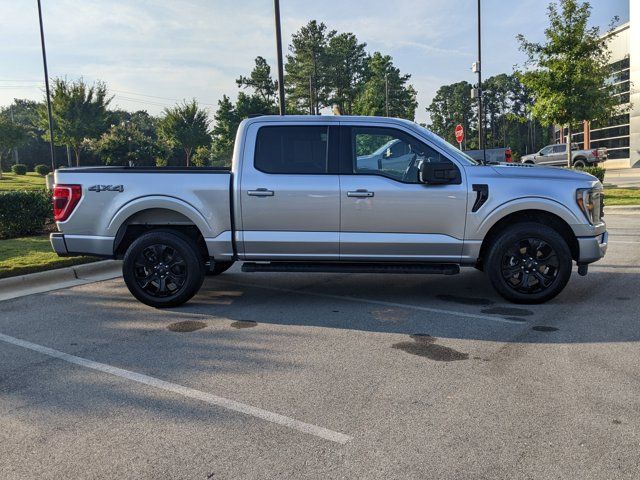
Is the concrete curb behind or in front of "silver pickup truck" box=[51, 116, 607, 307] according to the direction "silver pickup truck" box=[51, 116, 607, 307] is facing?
behind

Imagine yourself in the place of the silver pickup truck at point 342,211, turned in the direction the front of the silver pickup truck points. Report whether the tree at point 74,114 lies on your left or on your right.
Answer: on your left

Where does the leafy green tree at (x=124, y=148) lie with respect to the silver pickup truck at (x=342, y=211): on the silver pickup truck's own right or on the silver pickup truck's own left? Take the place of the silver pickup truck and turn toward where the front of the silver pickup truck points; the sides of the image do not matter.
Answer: on the silver pickup truck's own left

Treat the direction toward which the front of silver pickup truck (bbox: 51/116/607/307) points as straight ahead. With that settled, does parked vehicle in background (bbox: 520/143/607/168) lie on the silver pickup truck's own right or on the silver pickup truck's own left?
on the silver pickup truck's own left

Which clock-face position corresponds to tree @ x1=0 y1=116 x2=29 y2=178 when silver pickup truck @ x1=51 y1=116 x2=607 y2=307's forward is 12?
The tree is roughly at 8 o'clock from the silver pickup truck.

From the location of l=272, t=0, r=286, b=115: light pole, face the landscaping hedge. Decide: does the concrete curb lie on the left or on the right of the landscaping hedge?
left

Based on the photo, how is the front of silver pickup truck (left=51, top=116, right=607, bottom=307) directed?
to the viewer's right

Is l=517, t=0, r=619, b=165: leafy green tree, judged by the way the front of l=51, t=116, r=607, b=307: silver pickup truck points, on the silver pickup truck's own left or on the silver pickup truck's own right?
on the silver pickup truck's own left

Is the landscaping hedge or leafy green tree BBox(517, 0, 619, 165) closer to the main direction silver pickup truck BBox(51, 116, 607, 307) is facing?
the leafy green tree

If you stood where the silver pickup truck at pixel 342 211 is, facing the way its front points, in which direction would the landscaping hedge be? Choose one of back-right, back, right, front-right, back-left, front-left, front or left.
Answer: back-left

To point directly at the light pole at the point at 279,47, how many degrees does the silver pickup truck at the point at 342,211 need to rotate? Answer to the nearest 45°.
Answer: approximately 90° to its left

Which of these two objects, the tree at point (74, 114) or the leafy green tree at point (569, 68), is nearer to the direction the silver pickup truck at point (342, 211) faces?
the leafy green tree

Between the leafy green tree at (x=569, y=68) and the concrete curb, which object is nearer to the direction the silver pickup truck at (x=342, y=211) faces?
the leafy green tree
